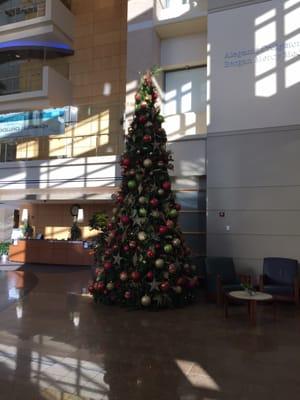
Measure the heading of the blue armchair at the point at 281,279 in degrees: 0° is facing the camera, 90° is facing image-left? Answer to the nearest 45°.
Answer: approximately 45°

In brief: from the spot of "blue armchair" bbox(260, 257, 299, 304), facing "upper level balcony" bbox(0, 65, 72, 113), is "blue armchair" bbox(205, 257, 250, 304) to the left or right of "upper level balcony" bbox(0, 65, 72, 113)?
left

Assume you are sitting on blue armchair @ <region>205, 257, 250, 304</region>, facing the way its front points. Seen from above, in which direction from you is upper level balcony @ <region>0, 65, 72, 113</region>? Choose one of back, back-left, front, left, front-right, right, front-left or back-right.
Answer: back

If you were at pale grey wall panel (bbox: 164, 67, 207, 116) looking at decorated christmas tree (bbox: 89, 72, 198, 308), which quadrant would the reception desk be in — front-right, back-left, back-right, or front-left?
back-right

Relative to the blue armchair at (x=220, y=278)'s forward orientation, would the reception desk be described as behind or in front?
behind

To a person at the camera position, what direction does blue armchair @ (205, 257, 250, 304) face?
facing the viewer and to the right of the viewer

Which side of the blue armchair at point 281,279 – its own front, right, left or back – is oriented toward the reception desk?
right

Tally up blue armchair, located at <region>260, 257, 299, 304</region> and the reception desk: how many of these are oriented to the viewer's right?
0

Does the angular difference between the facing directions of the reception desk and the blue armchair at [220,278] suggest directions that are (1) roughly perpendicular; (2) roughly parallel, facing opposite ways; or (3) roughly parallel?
roughly parallel

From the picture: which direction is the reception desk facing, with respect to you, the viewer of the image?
facing the viewer

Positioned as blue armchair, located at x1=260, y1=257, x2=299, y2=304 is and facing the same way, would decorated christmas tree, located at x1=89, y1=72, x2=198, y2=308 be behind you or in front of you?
in front

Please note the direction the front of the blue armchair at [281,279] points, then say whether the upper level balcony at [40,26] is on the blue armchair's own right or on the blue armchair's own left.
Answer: on the blue armchair's own right

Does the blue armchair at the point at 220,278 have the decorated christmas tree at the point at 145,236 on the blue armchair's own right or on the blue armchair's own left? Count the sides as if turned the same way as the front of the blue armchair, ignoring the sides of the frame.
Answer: on the blue armchair's own right
